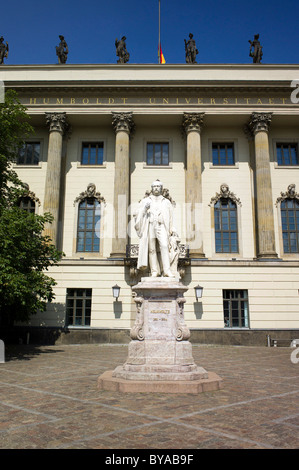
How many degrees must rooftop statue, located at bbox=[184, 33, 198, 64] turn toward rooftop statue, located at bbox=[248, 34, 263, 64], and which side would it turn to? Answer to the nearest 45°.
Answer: approximately 90° to its left

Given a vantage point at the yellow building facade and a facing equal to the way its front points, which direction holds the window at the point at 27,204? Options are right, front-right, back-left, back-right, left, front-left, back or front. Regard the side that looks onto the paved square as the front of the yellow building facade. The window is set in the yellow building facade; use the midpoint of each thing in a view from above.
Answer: right

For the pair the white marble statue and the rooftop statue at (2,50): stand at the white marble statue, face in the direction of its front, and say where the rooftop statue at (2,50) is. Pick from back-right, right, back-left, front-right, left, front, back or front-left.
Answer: back-right

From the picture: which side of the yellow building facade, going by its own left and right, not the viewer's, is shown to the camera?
front

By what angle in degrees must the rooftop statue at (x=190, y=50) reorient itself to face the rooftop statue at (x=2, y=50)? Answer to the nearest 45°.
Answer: approximately 90° to its right

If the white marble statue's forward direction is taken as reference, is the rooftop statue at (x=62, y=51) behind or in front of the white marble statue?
behind

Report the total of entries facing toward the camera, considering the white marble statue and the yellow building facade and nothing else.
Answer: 2

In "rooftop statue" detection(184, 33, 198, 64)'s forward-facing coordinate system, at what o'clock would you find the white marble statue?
The white marble statue is roughly at 12 o'clock from the rooftop statue.

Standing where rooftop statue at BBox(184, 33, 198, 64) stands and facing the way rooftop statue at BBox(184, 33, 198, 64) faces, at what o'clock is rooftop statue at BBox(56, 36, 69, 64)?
rooftop statue at BBox(56, 36, 69, 64) is roughly at 3 o'clock from rooftop statue at BBox(184, 33, 198, 64).

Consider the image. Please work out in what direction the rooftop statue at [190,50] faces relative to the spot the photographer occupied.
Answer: facing the viewer

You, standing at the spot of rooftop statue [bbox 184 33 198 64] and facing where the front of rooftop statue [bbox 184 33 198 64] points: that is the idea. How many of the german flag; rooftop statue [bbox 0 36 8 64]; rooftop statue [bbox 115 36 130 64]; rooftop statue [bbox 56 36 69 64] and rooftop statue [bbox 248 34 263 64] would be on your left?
1

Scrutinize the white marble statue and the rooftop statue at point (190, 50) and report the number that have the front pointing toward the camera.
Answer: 2
